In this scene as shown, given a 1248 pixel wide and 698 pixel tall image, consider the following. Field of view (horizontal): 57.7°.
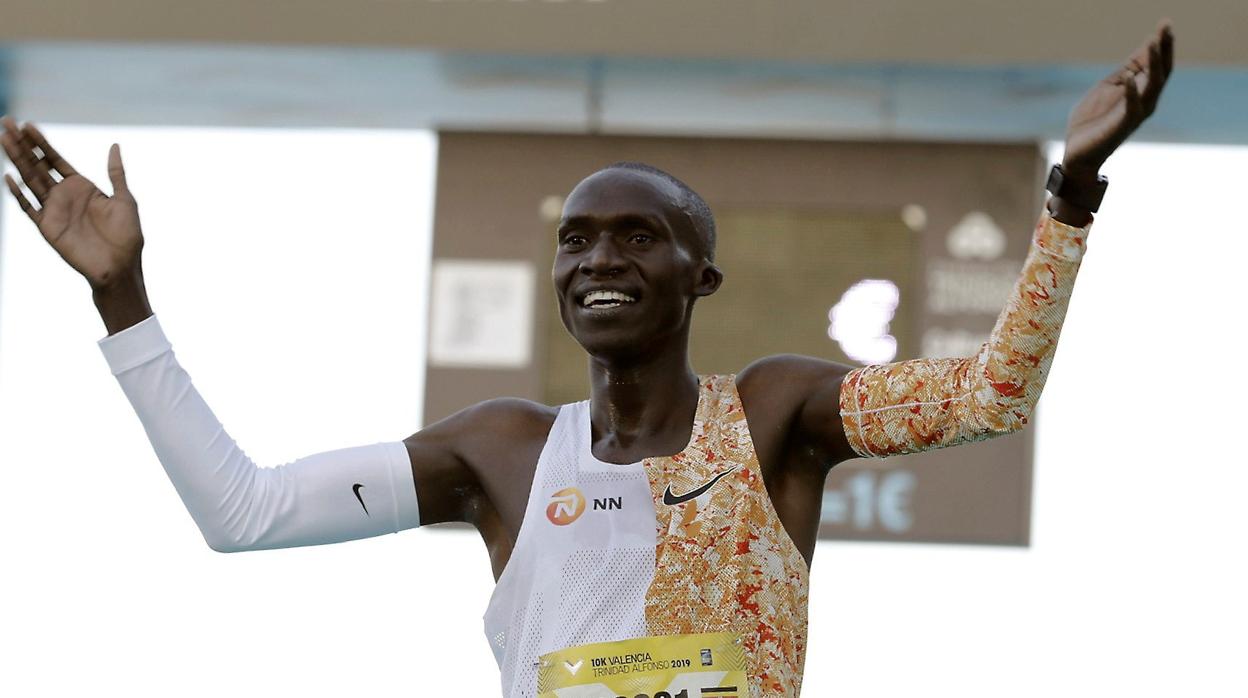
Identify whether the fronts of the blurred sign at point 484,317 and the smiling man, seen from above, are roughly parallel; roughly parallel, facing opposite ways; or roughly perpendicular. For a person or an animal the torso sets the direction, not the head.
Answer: roughly parallel

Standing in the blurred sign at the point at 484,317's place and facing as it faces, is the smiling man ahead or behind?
ahead

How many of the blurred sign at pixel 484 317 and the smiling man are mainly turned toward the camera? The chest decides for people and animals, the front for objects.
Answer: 2

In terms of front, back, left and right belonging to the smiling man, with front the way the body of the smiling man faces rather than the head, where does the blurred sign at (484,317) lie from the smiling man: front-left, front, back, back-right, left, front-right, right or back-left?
back

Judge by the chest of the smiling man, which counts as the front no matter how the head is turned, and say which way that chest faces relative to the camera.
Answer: toward the camera

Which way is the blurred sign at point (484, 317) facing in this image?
toward the camera
